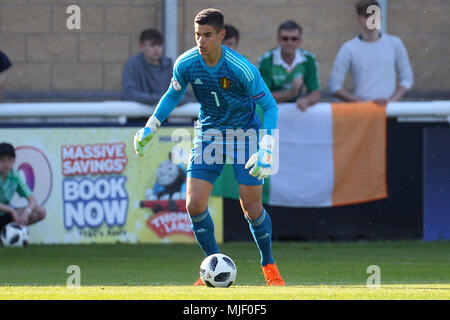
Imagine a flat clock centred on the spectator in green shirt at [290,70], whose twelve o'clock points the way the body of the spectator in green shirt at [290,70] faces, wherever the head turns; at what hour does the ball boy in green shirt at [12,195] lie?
the ball boy in green shirt at [12,195] is roughly at 3 o'clock from the spectator in green shirt at [290,70].

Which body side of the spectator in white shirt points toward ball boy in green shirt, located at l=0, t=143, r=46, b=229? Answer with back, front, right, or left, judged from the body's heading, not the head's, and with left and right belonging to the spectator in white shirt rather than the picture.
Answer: right

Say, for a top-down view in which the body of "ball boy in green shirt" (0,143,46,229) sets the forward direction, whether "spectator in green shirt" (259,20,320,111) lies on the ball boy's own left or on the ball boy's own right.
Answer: on the ball boy's own left

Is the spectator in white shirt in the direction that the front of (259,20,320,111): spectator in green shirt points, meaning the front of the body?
no

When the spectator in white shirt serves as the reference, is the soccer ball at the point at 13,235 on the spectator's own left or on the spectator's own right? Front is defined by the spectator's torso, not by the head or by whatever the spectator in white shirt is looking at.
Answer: on the spectator's own right

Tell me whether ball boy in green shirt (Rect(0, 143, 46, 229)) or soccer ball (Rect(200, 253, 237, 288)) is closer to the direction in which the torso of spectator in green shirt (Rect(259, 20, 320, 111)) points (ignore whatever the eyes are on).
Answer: the soccer ball

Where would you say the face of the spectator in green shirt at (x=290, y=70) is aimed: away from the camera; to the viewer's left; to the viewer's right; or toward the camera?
toward the camera

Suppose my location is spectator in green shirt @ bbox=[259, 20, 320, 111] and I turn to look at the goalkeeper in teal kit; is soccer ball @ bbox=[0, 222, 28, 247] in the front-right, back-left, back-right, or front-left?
front-right

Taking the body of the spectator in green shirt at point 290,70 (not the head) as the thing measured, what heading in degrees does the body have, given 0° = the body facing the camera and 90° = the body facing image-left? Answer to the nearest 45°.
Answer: approximately 0°

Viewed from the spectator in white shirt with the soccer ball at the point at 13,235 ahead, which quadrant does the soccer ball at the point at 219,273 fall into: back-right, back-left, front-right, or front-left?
front-left

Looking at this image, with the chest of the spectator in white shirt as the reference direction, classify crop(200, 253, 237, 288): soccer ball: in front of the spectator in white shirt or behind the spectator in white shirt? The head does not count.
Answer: in front

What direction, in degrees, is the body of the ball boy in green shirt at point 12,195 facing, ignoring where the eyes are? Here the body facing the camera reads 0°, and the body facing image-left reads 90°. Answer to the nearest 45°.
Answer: approximately 0°

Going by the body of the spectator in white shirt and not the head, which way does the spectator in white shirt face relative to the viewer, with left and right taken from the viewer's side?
facing the viewer

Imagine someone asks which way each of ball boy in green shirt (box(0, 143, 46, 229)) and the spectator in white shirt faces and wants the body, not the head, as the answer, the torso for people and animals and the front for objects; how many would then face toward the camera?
2

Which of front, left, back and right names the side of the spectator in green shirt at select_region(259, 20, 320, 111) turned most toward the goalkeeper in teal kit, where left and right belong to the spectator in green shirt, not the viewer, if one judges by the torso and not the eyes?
front

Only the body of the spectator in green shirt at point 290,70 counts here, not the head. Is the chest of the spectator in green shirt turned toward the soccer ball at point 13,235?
no

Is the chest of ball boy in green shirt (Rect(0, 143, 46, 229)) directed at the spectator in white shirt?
no
